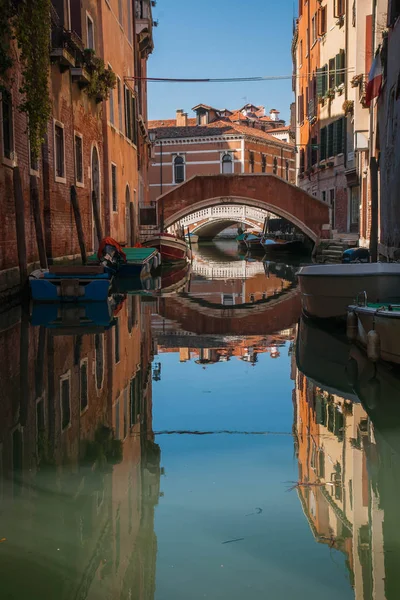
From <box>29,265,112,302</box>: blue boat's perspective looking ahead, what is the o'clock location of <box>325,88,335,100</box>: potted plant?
The potted plant is roughly at 1 o'clock from the blue boat.

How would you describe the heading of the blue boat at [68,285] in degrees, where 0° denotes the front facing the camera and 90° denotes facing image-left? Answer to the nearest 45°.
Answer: approximately 180°

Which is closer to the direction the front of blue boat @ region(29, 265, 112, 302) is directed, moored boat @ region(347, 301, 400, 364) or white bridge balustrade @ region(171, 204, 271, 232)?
the white bridge balustrade

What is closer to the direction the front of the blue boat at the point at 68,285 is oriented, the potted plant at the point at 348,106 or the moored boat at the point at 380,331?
the potted plant

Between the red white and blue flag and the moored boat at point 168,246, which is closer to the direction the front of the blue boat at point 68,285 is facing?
the moored boat

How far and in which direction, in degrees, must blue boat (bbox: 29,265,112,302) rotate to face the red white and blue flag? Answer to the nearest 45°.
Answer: approximately 45° to its right

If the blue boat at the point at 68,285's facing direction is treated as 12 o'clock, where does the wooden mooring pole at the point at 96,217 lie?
The wooden mooring pole is roughly at 12 o'clock from the blue boat.

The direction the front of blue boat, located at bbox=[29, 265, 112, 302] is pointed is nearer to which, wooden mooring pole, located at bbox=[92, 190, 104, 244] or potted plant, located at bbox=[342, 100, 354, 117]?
the wooden mooring pole
